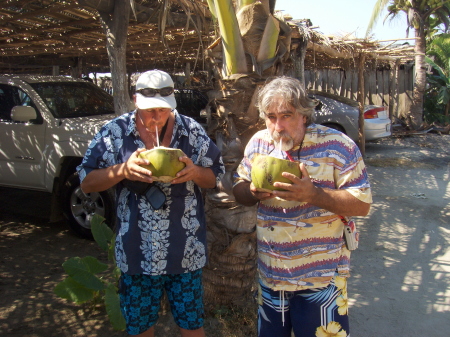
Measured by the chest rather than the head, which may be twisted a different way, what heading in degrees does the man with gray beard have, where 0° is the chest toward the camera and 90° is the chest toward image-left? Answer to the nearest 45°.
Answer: approximately 45°

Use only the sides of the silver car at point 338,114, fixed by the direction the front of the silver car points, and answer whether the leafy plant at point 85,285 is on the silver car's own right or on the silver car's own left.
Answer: on the silver car's own left

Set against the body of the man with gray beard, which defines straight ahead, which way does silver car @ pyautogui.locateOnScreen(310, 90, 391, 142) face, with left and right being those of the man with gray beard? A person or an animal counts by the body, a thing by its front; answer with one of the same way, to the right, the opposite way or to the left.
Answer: to the right

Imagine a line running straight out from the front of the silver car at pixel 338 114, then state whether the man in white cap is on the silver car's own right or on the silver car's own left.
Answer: on the silver car's own left

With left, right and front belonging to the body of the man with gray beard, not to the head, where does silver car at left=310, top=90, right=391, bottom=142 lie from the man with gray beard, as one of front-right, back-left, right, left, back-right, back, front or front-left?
back-right

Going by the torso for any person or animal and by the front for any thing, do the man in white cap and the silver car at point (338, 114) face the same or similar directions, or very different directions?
very different directions

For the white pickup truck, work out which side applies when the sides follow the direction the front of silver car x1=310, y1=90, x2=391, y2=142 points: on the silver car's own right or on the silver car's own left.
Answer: on the silver car's own left

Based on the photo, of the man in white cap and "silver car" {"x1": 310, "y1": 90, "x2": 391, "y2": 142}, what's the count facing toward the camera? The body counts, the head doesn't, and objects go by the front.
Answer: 1

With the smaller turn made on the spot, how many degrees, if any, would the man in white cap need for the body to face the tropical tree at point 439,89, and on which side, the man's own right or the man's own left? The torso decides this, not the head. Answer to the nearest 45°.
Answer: approximately 135° to the man's own left

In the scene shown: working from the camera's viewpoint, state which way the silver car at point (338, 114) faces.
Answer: facing away from the viewer and to the left of the viewer

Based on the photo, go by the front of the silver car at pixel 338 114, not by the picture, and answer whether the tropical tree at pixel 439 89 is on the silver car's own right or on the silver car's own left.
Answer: on the silver car's own right
